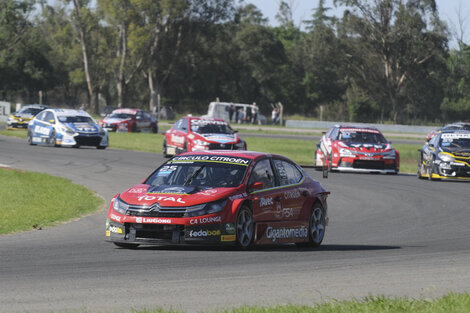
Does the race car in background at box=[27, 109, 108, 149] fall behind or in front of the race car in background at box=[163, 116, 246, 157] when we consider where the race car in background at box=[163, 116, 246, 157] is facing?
behind

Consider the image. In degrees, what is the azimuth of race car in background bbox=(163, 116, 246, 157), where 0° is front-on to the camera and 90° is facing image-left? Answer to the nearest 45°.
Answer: approximately 315°

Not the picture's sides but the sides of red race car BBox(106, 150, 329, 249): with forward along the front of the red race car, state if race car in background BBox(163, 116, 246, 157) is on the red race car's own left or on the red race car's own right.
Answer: on the red race car's own right

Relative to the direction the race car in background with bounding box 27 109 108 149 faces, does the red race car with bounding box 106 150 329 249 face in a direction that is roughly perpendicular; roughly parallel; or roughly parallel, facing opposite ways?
roughly perpendicular

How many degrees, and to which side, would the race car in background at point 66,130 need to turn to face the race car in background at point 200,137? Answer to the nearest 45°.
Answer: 0° — it already faces it

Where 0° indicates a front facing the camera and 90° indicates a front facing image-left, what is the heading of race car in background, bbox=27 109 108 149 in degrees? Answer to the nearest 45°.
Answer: approximately 315°
